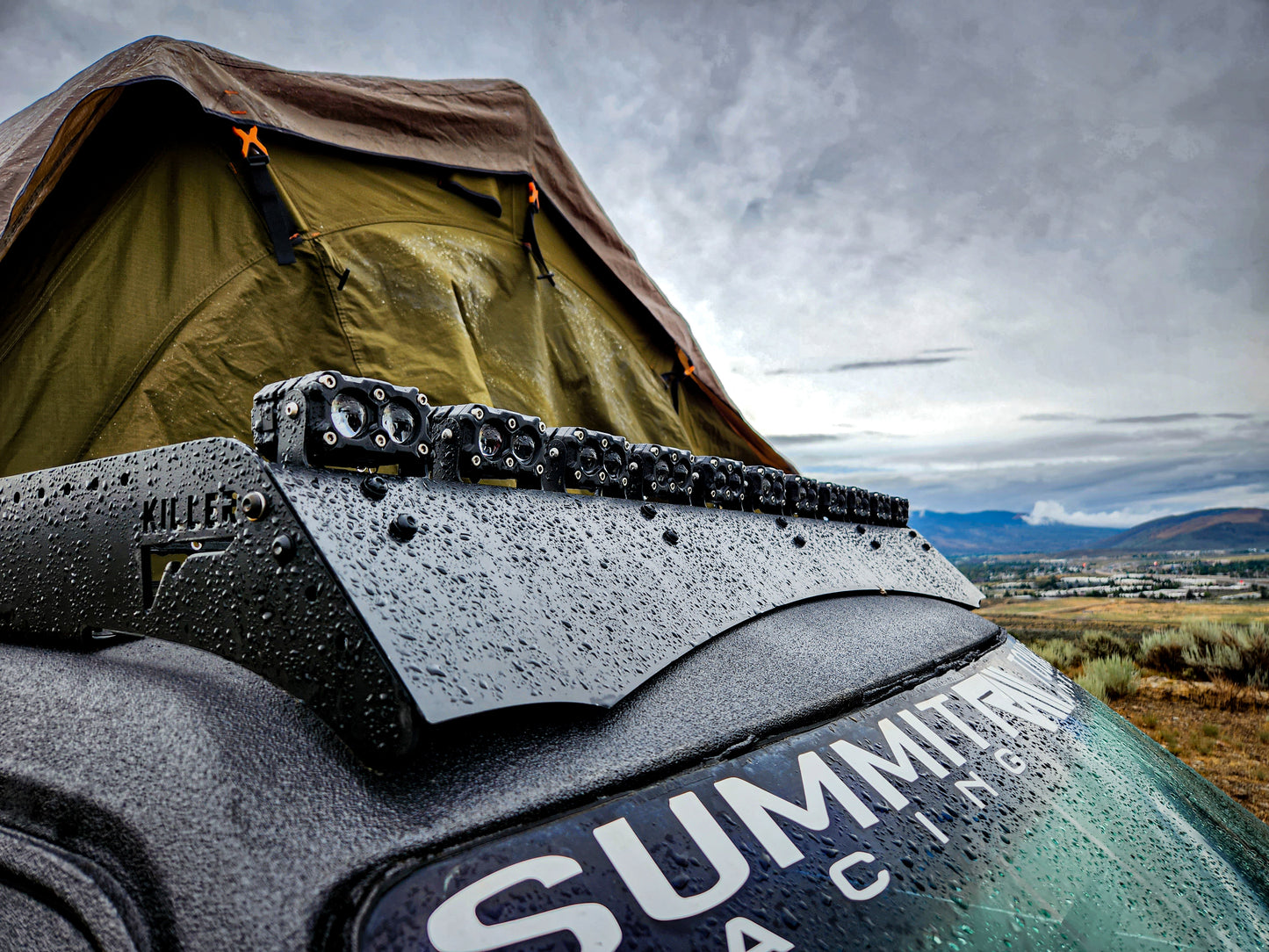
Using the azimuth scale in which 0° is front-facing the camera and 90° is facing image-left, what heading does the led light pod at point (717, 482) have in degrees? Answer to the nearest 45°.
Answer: approximately 315°

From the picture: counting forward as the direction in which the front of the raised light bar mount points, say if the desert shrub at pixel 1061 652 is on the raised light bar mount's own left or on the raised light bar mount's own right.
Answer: on the raised light bar mount's own left

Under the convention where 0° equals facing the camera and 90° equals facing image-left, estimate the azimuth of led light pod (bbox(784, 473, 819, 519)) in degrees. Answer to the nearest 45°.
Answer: approximately 315°

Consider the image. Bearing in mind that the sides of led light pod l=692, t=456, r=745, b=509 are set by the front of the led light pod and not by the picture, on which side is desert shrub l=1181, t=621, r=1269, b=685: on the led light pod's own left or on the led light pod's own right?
on the led light pod's own left

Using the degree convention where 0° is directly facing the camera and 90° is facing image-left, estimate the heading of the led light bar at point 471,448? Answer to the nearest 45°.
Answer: approximately 315°

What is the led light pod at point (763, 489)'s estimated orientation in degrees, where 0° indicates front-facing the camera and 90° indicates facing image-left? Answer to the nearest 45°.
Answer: approximately 315°

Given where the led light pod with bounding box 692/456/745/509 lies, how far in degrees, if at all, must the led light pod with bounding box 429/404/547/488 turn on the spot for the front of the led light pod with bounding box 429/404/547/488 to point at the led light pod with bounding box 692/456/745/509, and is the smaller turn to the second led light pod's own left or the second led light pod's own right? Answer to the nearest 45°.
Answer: approximately 90° to the second led light pod's own left
